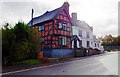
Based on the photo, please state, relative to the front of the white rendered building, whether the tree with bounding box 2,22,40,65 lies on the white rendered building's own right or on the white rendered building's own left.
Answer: on the white rendered building's own right

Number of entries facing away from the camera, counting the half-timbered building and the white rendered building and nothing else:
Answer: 0

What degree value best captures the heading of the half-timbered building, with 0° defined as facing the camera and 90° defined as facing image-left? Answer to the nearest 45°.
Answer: approximately 315°

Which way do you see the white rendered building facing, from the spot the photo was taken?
facing the viewer and to the right of the viewer

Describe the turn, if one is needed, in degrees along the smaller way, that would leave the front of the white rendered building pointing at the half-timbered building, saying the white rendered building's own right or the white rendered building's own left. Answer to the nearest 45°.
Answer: approximately 45° to the white rendered building's own right

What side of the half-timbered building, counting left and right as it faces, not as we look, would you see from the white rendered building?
left

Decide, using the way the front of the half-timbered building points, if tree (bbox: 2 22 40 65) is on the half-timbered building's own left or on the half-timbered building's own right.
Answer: on the half-timbered building's own right
